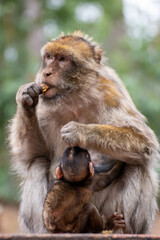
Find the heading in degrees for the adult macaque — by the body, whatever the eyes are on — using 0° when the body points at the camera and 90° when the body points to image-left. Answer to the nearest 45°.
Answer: approximately 45°
